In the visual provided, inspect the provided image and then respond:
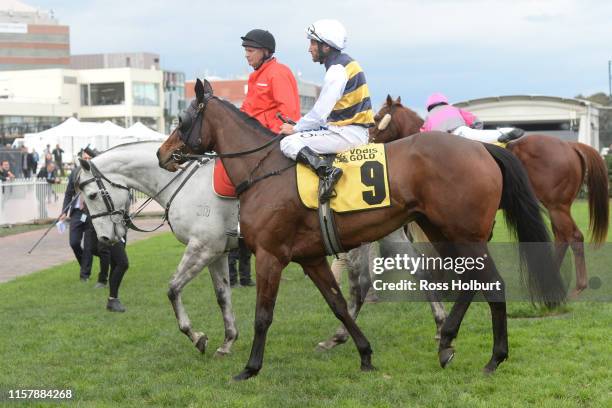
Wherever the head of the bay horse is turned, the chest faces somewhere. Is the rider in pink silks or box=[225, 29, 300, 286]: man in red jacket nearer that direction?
the man in red jacket

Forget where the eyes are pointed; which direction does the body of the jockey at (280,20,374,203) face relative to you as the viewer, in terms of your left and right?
facing to the left of the viewer

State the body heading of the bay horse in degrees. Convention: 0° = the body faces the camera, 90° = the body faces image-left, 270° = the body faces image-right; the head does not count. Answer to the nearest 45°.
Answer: approximately 90°

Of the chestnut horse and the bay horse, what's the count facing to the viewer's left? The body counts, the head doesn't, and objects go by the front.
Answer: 2

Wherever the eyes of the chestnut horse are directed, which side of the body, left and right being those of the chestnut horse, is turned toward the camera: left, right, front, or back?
left

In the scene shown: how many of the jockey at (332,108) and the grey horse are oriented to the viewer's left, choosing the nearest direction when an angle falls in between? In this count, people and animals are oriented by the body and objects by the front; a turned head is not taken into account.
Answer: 2

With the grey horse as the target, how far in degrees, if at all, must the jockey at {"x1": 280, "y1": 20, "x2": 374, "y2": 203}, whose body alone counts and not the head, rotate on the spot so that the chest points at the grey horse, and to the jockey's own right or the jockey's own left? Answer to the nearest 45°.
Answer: approximately 45° to the jockey's own right

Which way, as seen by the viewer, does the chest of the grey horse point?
to the viewer's left

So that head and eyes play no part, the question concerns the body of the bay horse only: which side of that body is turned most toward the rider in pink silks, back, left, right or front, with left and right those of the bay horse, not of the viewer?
right
